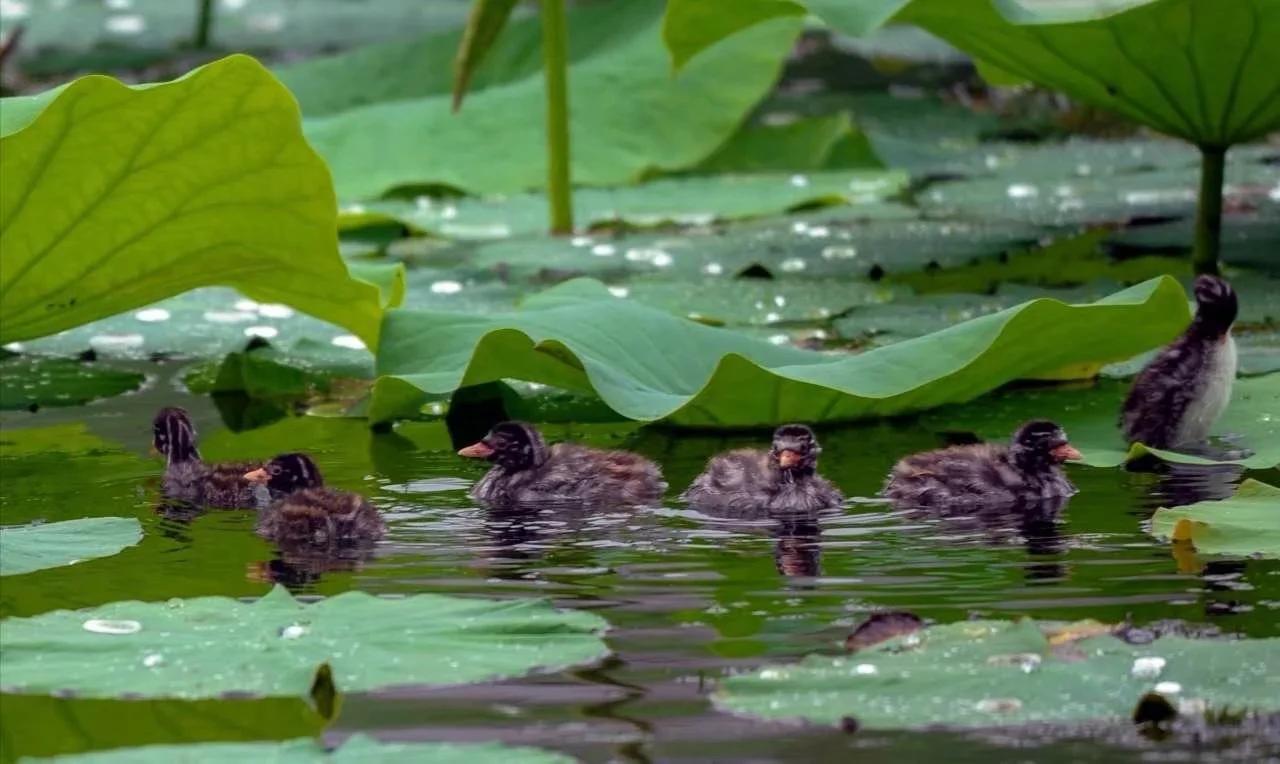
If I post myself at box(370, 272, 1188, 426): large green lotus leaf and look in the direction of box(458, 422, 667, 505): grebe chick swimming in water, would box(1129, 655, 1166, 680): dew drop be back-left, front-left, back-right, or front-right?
front-left

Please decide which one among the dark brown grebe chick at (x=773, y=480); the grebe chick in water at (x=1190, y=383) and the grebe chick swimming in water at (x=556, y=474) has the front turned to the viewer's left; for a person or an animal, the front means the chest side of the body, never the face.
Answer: the grebe chick swimming in water at (x=556, y=474)

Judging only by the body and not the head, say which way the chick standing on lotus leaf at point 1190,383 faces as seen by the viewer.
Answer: to the viewer's right

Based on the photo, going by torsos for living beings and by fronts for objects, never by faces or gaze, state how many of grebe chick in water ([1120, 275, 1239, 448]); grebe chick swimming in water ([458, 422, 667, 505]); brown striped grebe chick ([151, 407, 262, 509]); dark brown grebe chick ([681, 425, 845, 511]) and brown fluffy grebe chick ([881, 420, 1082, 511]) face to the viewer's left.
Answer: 2

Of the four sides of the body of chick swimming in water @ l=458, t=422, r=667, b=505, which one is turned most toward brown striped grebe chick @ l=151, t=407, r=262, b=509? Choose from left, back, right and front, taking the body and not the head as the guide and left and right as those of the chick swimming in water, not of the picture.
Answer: front

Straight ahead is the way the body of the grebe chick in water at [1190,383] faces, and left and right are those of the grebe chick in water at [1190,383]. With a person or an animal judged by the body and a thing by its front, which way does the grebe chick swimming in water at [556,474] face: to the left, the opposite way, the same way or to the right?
the opposite way

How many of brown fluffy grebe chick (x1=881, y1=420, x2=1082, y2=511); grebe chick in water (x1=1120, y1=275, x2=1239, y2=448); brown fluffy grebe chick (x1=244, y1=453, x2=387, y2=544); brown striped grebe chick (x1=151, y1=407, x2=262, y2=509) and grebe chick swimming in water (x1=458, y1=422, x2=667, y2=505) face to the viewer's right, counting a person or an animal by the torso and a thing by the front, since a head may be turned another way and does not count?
2

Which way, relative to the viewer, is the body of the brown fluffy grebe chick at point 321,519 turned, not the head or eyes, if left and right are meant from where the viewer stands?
facing to the left of the viewer

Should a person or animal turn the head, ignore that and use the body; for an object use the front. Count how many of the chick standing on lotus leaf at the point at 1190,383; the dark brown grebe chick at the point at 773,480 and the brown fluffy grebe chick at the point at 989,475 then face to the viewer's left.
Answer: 0

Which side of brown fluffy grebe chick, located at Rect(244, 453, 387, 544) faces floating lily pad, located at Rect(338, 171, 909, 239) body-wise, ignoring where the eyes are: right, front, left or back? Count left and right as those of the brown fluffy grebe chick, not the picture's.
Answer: right

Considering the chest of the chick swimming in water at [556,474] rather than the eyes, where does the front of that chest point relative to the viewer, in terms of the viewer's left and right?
facing to the left of the viewer

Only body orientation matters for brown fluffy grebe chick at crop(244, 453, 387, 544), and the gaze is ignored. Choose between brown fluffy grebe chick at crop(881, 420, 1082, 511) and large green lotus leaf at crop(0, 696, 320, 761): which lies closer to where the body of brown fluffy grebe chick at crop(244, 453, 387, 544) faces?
the large green lotus leaf

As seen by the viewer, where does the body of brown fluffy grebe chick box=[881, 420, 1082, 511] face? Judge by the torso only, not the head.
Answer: to the viewer's right

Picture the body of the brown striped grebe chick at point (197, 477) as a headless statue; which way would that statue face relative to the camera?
to the viewer's left
